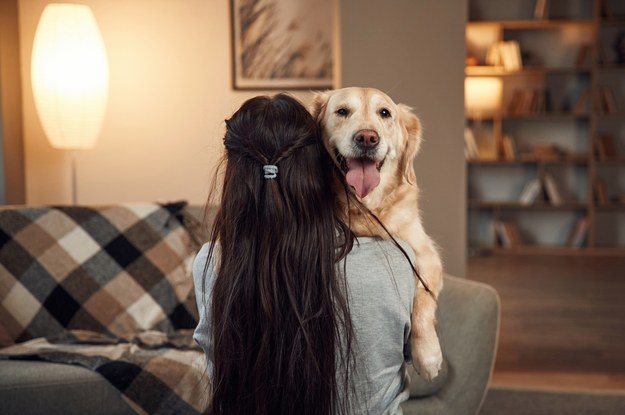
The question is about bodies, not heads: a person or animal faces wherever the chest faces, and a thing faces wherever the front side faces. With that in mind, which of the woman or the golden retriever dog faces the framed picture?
the woman

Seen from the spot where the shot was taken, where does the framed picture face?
facing the viewer

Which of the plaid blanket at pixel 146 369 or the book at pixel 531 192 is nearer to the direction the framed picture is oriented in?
the plaid blanket

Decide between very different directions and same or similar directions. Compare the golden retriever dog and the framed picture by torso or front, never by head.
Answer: same or similar directions

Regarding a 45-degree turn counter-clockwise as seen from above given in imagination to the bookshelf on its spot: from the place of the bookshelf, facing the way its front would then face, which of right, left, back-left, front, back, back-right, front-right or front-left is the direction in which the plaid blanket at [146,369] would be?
front-right

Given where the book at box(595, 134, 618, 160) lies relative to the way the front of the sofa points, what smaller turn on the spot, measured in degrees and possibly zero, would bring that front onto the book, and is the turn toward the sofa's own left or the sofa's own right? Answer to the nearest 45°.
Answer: approximately 135° to the sofa's own left

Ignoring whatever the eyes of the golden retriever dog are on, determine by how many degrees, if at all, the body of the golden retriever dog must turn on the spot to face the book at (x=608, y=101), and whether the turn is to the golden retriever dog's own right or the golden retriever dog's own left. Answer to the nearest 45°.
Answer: approximately 180°

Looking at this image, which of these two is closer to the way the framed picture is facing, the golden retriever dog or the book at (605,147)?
the golden retriever dog

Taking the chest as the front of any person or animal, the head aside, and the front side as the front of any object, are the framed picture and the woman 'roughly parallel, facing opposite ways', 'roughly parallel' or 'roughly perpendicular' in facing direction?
roughly parallel, facing opposite ways

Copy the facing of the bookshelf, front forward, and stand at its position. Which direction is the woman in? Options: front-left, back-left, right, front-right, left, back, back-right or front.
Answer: front

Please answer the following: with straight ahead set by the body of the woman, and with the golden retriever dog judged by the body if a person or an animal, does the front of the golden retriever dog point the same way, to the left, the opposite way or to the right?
the opposite way

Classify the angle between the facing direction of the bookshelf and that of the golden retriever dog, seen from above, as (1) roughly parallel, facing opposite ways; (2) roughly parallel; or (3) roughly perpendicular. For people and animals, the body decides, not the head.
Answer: roughly parallel

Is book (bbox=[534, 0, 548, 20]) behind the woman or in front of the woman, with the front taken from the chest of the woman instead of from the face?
in front

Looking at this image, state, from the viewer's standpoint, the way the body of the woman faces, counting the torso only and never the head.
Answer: away from the camera

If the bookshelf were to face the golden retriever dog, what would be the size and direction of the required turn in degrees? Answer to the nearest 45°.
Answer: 0° — it already faces it

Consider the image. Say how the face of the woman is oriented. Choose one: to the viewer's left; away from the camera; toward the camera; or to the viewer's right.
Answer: away from the camera
